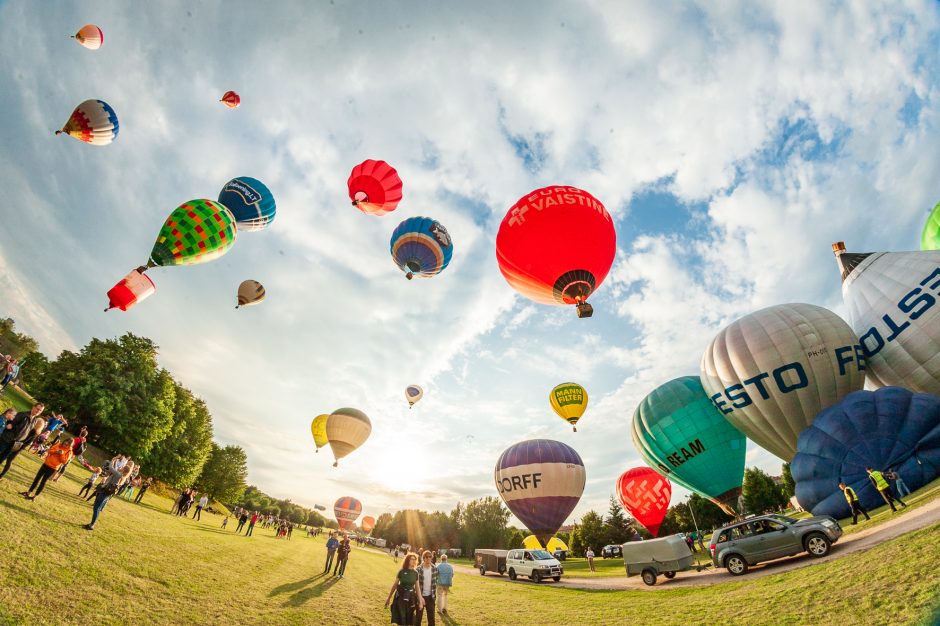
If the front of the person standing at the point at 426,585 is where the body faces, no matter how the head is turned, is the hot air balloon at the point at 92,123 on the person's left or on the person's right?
on the person's right

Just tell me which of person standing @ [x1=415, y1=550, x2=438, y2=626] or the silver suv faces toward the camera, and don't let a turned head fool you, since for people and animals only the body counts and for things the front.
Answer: the person standing

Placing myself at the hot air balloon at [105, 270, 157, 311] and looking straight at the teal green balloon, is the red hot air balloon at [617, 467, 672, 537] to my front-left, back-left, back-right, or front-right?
front-left

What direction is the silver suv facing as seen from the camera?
to the viewer's right

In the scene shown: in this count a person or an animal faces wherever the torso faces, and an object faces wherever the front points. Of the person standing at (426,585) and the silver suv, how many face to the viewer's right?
1

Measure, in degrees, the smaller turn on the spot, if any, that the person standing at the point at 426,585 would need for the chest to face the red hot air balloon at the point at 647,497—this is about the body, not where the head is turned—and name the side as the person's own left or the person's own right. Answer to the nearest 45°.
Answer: approximately 135° to the person's own left

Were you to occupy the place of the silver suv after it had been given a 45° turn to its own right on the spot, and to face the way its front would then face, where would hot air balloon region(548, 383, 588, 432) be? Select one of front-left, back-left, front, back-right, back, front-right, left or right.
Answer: back

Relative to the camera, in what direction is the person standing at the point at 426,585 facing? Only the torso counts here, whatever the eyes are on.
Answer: toward the camera

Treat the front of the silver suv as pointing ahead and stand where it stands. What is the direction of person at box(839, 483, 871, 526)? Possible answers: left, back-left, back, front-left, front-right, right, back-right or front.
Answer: front-left
